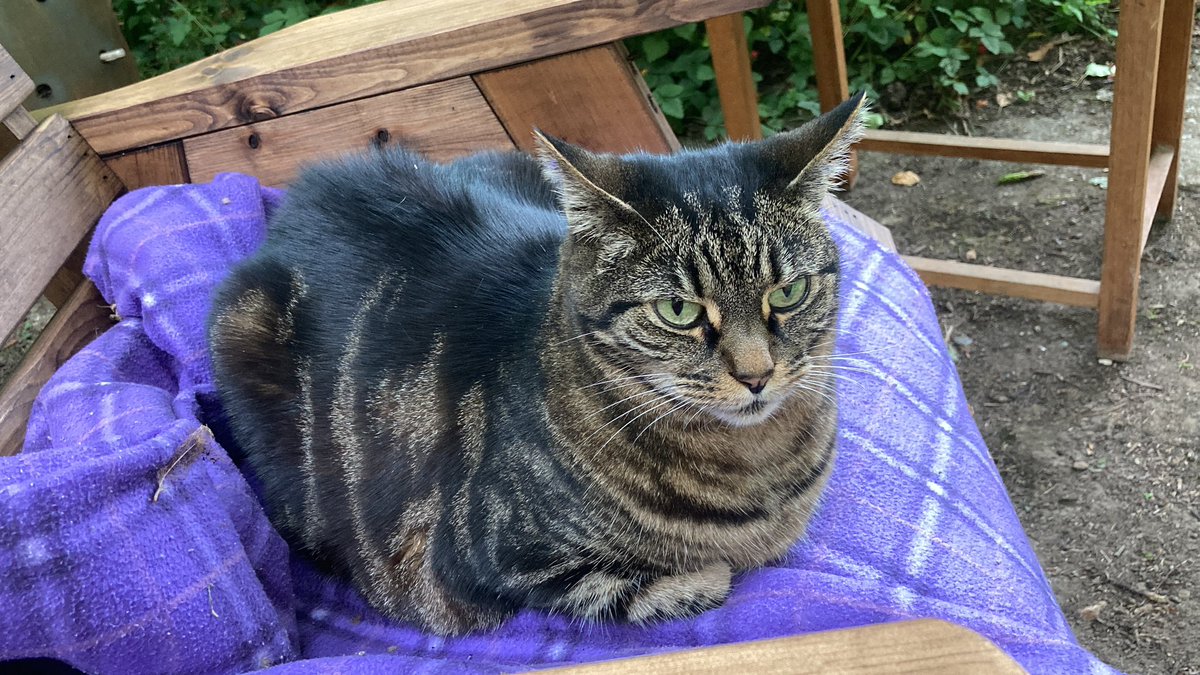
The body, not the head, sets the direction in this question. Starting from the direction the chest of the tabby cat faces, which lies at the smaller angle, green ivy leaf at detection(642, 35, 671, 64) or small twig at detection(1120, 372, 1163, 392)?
the small twig

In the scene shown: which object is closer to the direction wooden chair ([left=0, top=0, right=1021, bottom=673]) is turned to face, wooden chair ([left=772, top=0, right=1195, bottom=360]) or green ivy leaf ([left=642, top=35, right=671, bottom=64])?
the wooden chair

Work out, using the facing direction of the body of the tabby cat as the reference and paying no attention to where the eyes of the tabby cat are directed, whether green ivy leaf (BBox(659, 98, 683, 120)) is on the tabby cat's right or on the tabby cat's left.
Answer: on the tabby cat's left

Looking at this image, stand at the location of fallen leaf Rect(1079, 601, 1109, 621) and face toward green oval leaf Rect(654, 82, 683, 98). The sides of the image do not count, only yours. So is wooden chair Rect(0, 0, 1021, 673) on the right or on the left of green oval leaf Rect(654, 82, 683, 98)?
left

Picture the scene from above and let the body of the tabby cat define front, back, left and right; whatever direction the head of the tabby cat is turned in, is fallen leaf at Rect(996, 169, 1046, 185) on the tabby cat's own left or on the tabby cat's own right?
on the tabby cat's own left

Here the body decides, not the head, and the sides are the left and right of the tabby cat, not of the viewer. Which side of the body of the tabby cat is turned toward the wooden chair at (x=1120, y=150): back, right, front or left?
left
